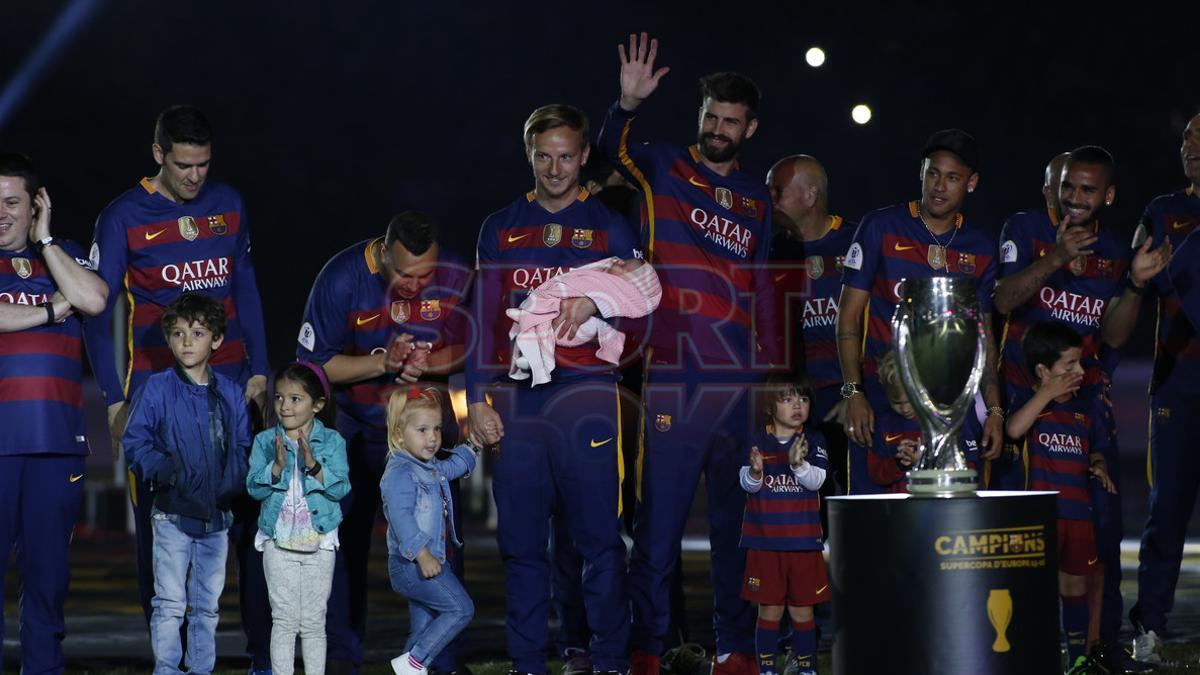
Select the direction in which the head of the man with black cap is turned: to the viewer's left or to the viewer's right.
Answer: to the viewer's left

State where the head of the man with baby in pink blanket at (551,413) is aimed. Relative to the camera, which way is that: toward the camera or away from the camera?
toward the camera

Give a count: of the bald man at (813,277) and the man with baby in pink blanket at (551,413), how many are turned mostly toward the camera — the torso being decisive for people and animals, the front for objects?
2

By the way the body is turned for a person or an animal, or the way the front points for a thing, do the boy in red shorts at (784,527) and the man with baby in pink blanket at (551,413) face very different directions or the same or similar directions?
same or similar directions

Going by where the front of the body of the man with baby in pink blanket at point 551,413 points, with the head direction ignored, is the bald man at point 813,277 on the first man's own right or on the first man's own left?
on the first man's own left

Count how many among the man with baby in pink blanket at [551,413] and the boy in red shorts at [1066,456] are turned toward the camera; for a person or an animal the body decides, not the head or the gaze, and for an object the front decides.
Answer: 2

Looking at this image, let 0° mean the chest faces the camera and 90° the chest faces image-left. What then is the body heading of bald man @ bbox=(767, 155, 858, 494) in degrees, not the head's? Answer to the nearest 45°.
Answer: approximately 0°

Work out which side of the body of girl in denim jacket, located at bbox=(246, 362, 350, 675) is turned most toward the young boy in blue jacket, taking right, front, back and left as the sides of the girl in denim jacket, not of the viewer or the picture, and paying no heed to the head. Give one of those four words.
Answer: right

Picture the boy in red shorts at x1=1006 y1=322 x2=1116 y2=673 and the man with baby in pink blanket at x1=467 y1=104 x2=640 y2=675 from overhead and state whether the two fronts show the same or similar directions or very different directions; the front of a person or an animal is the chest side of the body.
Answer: same or similar directions

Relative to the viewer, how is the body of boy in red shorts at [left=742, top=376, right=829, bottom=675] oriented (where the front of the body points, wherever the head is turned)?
toward the camera

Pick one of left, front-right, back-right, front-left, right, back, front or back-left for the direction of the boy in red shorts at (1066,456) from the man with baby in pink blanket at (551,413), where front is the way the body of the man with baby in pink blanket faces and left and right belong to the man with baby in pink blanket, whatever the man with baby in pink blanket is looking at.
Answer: left

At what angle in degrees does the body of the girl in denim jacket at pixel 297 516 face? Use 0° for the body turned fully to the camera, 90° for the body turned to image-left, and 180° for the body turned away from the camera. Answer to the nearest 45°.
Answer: approximately 0°
